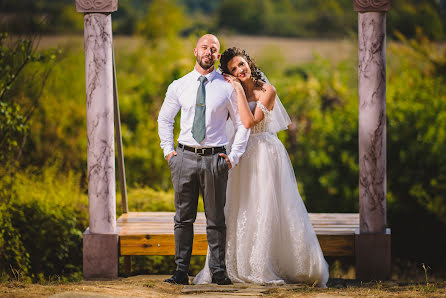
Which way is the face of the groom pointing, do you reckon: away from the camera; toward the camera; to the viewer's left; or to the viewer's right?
toward the camera

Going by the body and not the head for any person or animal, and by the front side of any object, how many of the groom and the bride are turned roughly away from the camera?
0

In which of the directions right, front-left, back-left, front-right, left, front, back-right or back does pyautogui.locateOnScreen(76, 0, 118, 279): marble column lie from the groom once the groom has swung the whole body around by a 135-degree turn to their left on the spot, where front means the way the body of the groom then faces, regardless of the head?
left

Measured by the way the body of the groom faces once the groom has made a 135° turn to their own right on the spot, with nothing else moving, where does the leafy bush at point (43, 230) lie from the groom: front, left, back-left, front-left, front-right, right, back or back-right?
front

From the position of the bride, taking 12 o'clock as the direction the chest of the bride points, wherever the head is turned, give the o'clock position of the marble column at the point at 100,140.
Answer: The marble column is roughly at 2 o'clock from the bride.

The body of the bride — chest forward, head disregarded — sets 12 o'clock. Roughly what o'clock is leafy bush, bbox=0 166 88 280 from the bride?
The leafy bush is roughly at 3 o'clock from the bride.

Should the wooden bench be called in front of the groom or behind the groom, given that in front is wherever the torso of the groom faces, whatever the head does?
behind

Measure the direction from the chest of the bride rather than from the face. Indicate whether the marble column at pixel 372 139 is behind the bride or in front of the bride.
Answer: behind

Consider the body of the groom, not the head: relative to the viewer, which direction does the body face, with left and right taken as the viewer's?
facing the viewer
